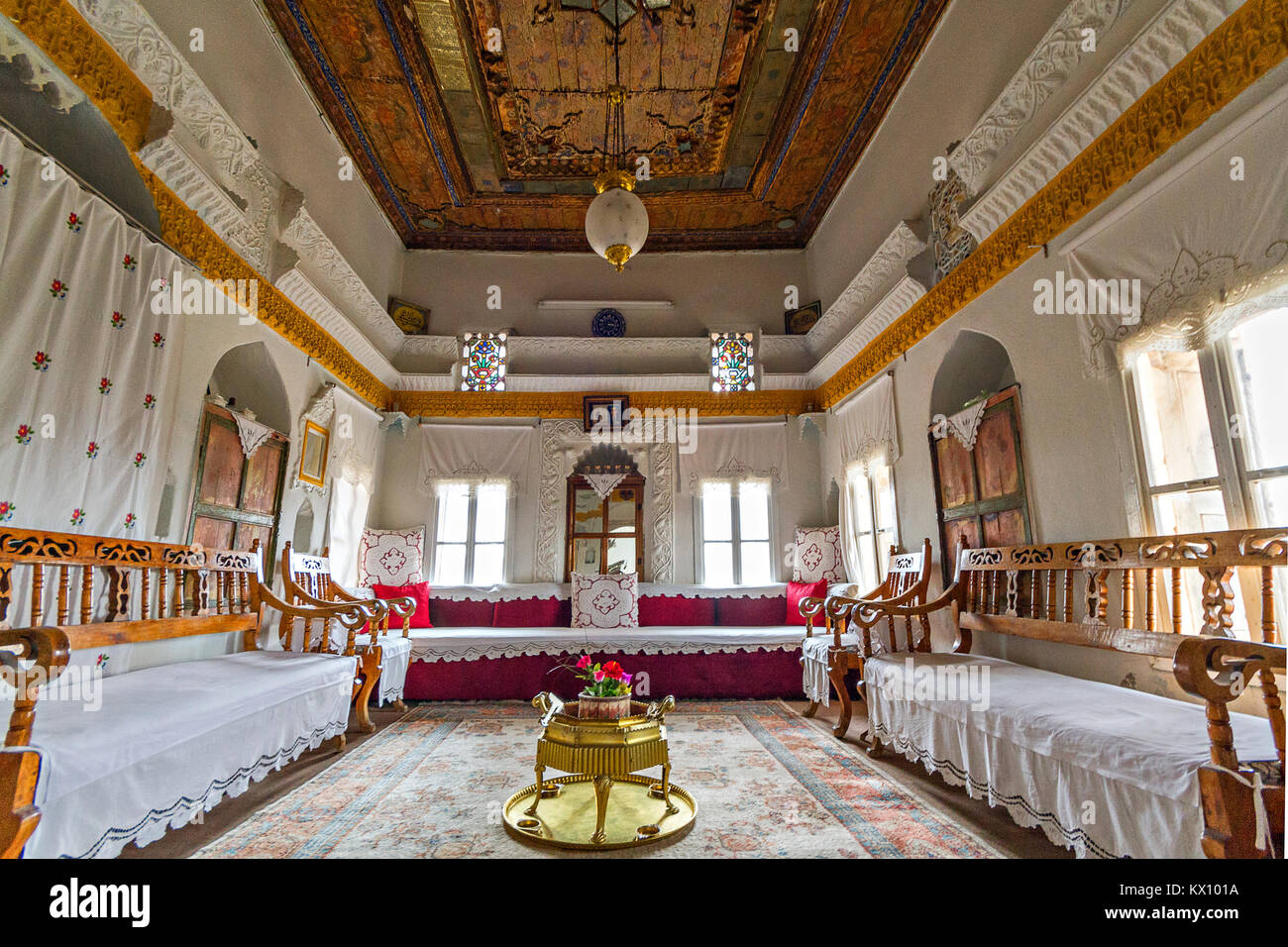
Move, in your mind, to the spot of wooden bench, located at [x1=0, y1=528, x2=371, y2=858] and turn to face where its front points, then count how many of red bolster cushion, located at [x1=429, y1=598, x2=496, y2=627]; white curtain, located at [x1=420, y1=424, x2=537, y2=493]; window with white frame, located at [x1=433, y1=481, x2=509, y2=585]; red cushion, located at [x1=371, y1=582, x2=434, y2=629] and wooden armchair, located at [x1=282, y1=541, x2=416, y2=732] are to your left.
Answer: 5

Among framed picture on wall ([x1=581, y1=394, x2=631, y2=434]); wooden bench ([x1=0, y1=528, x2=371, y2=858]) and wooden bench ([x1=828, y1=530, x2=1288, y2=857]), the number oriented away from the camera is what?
0

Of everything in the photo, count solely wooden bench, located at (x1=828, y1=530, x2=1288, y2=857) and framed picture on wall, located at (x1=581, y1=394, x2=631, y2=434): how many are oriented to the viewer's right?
0

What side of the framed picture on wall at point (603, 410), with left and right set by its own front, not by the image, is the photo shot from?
front

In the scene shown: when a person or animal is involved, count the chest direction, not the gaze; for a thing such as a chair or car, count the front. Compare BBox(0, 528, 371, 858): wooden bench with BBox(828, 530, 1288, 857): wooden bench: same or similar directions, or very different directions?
very different directions

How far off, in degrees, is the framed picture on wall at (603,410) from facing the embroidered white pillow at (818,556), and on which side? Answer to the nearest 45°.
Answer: approximately 90° to its left

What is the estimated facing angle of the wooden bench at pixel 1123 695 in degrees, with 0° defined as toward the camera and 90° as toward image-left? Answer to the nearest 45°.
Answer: approximately 45°

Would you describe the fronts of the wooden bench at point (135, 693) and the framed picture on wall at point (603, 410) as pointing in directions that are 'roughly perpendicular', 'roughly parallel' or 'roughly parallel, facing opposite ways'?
roughly perpendicular

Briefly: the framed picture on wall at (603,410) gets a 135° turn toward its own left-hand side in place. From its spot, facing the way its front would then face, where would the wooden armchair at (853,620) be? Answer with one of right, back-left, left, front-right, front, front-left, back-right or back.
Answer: right

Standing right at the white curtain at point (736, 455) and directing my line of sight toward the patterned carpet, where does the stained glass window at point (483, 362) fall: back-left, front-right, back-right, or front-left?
front-right

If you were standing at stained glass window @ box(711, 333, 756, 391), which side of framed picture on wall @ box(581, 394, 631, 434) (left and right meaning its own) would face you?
left

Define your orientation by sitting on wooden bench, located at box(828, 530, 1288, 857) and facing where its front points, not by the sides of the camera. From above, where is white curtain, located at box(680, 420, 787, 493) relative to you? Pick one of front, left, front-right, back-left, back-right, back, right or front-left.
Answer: right

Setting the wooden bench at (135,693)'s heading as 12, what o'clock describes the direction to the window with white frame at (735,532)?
The window with white frame is roughly at 10 o'clock from the wooden bench.

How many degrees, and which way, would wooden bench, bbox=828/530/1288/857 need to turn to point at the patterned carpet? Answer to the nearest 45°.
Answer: approximately 45° to its right

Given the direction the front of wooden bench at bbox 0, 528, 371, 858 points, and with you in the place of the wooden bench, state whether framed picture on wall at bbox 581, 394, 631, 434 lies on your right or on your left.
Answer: on your left

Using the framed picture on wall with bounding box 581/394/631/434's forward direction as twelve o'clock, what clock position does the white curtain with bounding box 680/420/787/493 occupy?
The white curtain is roughly at 9 o'clock from the framed picture on wall.

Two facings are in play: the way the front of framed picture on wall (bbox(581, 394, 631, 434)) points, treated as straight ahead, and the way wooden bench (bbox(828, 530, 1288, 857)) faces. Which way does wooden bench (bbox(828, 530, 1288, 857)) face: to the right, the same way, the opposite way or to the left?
to the right

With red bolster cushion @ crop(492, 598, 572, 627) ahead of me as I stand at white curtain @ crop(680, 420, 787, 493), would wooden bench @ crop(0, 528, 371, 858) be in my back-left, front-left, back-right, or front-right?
front-left

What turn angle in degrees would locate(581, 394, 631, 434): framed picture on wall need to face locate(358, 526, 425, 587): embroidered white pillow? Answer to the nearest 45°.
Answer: approximately 90° to its right

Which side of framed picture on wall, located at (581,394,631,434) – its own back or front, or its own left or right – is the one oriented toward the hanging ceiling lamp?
front

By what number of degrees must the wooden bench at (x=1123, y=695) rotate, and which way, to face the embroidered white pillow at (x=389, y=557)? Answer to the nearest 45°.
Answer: approximately 45° to its right

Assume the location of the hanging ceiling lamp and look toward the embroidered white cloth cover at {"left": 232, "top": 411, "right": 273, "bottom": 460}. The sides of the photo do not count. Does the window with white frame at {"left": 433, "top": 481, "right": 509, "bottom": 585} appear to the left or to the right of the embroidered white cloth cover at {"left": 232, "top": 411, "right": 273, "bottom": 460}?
right
